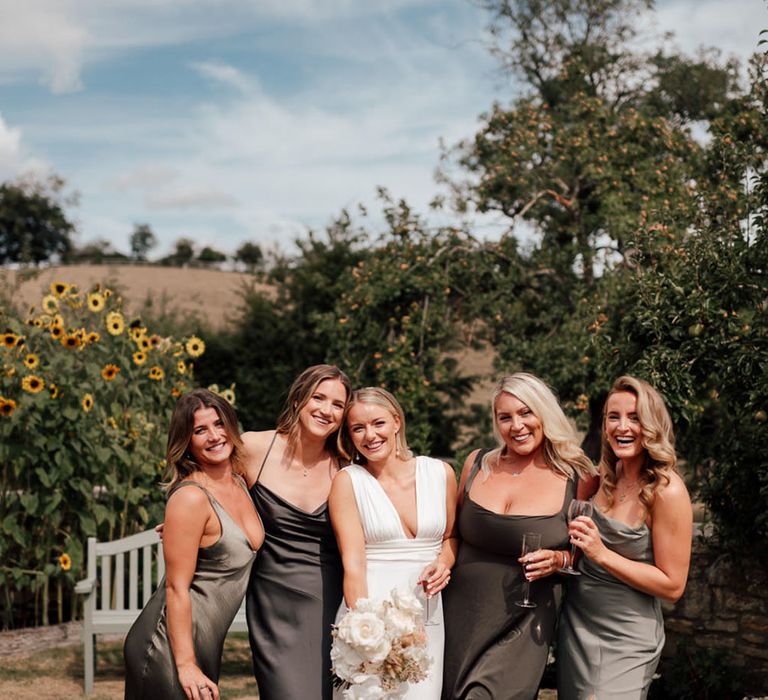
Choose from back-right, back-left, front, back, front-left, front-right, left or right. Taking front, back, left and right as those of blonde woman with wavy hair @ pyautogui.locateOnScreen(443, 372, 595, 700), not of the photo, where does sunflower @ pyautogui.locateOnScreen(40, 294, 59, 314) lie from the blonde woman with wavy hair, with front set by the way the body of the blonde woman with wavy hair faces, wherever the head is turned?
back-right

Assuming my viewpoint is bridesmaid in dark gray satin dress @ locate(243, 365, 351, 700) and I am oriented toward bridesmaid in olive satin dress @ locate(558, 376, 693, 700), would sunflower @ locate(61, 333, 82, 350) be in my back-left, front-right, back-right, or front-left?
back-left

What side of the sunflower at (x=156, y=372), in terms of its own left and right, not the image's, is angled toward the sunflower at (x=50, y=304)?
right

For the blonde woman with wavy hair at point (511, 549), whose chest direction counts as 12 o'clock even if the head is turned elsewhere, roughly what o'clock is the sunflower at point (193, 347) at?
The sunflower is roughly at 5 o'clock from the blonde woman with wavy hair.

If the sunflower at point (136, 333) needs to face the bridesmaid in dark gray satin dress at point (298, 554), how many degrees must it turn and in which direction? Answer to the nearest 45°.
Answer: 0° — it already faces them

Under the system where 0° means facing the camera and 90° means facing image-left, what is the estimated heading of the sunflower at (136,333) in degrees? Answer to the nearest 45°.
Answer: approximately 0°

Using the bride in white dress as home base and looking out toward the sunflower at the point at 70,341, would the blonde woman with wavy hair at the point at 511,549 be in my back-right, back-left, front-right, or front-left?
back-right
